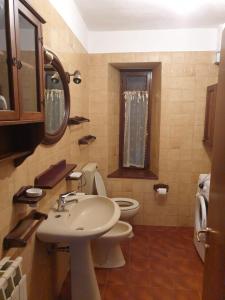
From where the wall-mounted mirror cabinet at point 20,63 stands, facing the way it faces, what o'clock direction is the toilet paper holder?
The toilet paper holder is roughly at 9 o'clock from the wall-mounted mirror cabinet.

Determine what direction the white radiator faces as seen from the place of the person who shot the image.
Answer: facing the viewer and to the right of the viewer

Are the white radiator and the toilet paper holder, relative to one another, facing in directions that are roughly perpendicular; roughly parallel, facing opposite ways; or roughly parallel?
roughly perpendicular

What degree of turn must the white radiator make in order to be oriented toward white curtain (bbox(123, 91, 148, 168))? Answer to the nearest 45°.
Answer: approximately 90° to its left

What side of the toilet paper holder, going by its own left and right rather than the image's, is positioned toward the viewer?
front

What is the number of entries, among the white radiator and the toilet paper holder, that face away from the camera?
0

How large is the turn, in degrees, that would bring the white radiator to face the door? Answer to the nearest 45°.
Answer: approximately 45° to its left

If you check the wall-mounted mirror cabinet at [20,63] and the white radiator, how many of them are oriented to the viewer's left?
0
